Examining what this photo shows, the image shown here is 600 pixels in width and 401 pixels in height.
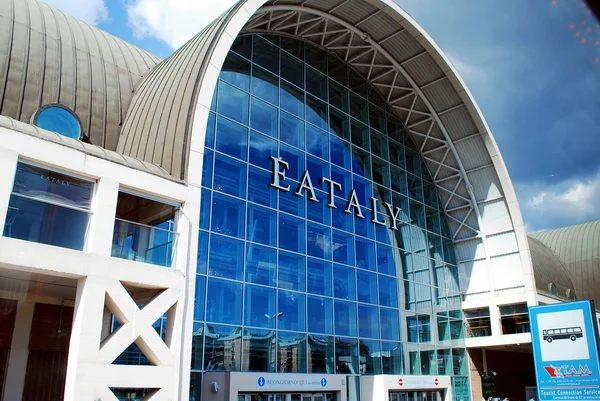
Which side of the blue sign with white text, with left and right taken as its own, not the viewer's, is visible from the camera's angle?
front
